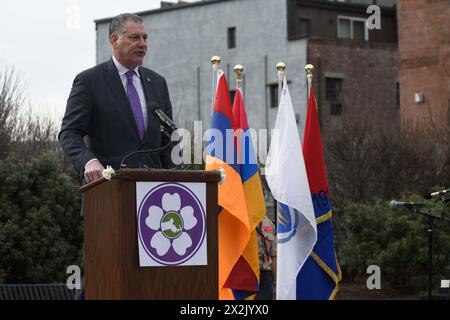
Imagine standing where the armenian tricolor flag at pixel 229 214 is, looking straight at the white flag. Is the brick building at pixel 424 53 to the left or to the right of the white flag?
left

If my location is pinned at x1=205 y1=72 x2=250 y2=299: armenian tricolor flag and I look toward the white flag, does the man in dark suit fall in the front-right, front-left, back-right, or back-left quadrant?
back-right

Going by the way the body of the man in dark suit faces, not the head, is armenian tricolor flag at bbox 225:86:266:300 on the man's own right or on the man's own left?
on the man's own left

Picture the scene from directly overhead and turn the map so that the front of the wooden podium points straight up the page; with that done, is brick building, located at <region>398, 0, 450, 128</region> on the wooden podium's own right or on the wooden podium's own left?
on the wooden podium's own left

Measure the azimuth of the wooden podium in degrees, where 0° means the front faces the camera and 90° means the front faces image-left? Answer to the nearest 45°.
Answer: approximately 315°

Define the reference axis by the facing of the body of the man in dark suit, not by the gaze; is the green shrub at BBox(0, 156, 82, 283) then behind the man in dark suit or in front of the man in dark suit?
behind

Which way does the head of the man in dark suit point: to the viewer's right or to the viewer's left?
to the viewer's right

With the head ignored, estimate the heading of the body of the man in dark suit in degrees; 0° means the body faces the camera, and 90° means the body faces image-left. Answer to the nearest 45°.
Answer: approximately 315°
